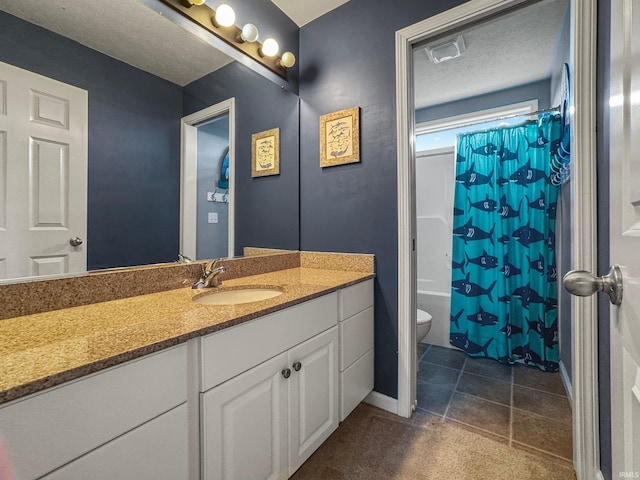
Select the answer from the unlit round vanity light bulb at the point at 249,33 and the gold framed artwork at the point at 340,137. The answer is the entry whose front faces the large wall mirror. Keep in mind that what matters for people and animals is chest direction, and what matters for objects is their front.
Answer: the gold framed artwork

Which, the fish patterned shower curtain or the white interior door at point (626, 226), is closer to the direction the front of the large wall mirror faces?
the white interior door

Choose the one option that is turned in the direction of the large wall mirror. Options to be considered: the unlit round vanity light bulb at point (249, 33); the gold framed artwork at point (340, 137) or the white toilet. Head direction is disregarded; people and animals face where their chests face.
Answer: the gold framed artwork

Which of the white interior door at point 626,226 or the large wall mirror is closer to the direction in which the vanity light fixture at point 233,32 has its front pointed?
the white interior door

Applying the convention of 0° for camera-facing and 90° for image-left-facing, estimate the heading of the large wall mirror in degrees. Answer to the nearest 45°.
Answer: approximately 315°

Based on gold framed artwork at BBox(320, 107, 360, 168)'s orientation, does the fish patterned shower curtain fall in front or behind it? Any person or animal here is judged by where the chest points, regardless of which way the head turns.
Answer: behind
